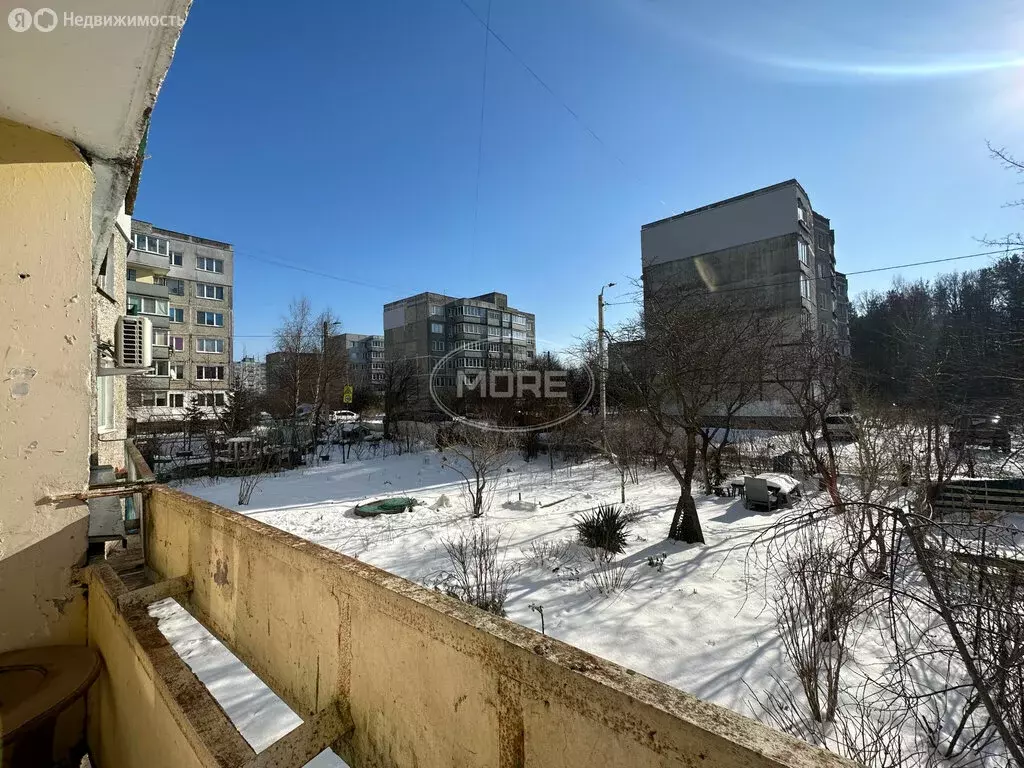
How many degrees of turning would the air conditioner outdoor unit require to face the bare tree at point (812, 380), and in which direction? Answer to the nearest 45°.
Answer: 0° — it already faces it

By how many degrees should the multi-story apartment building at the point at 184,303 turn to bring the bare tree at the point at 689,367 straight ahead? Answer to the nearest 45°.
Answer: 0° — it already faces it

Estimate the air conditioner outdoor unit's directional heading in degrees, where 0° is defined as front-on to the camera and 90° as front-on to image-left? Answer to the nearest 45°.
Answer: approximately 270°

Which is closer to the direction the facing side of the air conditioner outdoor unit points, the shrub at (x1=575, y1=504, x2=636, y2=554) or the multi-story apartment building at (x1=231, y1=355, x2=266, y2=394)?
the shrub

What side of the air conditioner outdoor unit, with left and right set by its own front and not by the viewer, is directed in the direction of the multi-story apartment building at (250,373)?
left

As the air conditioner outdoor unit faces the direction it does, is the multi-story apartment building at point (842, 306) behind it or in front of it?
in front

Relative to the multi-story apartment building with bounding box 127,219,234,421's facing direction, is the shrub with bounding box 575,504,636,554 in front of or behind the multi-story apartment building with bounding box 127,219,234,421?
in front
